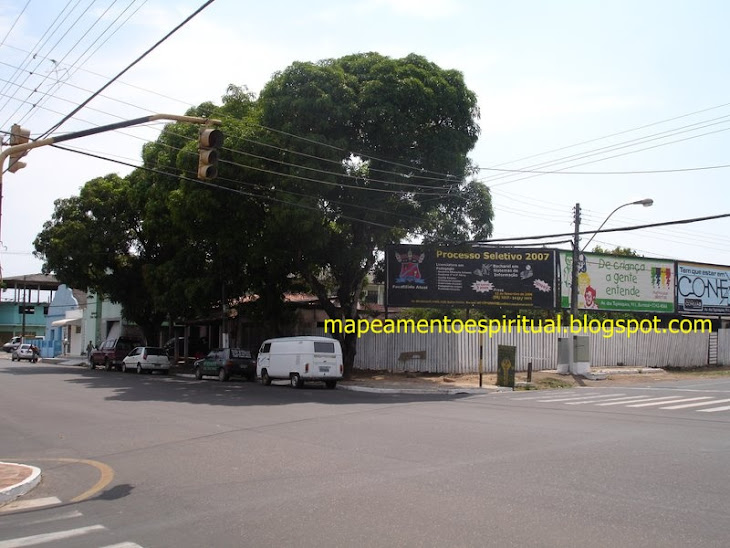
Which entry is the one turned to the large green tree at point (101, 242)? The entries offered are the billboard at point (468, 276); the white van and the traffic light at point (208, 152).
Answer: the white van

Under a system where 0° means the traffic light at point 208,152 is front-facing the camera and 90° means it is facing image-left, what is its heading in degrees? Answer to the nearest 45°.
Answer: approximately 315°

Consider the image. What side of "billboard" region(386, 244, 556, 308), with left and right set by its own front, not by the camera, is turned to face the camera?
front

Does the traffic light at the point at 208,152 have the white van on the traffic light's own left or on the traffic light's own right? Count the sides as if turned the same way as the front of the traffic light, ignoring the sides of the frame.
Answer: on the traffic light's own left

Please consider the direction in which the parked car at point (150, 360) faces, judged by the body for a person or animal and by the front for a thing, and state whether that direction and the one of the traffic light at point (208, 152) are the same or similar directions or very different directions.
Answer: very different directions

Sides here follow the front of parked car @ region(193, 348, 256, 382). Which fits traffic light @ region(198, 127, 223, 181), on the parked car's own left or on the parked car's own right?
on the parked car's own left

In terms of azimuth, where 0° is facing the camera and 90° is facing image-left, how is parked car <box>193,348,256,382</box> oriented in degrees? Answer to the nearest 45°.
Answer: approximately 135°

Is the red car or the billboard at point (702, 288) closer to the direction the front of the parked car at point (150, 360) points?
the red car

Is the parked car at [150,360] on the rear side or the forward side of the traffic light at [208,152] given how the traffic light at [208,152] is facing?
on the rear side

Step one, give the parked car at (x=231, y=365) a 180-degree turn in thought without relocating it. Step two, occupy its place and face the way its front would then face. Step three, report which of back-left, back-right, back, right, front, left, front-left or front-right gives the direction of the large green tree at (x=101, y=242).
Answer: back

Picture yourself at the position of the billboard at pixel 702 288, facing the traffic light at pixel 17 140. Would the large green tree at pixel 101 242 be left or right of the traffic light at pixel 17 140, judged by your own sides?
right

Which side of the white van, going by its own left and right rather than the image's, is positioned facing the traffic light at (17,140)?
left
